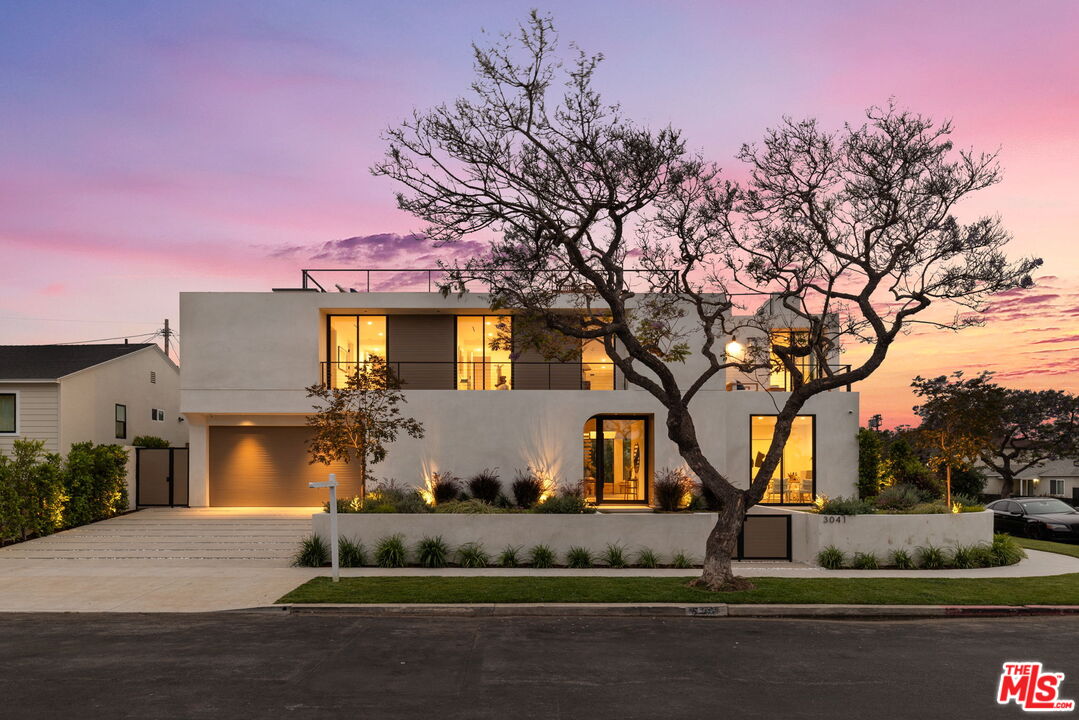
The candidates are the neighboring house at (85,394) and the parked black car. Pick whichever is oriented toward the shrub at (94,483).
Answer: the neighboring house

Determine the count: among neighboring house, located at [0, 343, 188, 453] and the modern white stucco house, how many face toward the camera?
2

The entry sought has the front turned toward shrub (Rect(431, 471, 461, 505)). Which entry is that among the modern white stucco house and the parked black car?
the modern white stucco house

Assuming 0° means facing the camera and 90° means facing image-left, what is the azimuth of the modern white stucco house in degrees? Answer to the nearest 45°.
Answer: approximately 0°
